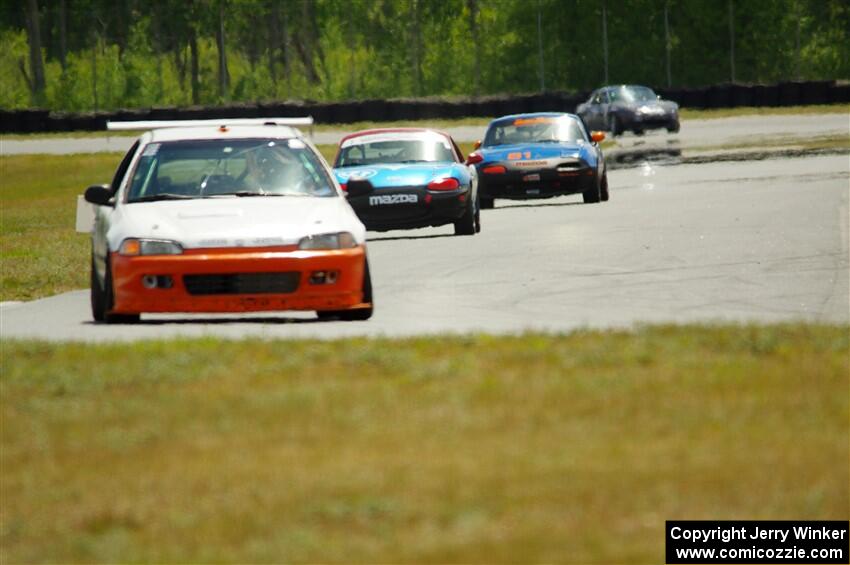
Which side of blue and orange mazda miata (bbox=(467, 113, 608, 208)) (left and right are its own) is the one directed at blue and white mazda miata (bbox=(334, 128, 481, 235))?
front

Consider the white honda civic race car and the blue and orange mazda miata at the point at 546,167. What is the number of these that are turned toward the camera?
2

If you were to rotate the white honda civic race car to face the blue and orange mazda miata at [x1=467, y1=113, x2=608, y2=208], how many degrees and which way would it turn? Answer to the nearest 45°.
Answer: approximately 180°

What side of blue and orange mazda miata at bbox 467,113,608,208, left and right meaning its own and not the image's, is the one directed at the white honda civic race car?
front

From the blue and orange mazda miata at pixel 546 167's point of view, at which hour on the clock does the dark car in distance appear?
The dark car in distance is roughly at 6 o'clock from the blue and orange mazda miata.

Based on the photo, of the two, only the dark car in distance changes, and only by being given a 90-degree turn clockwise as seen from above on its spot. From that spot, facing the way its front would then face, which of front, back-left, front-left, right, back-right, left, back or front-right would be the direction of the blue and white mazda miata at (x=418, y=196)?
front-left

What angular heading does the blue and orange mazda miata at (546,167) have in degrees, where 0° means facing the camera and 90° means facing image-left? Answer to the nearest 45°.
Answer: approximately 0°

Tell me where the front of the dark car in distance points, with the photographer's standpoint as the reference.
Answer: facing the viewer and to the right of the viewer

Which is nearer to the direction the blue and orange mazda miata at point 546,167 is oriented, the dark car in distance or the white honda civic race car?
the white honda civic race car
